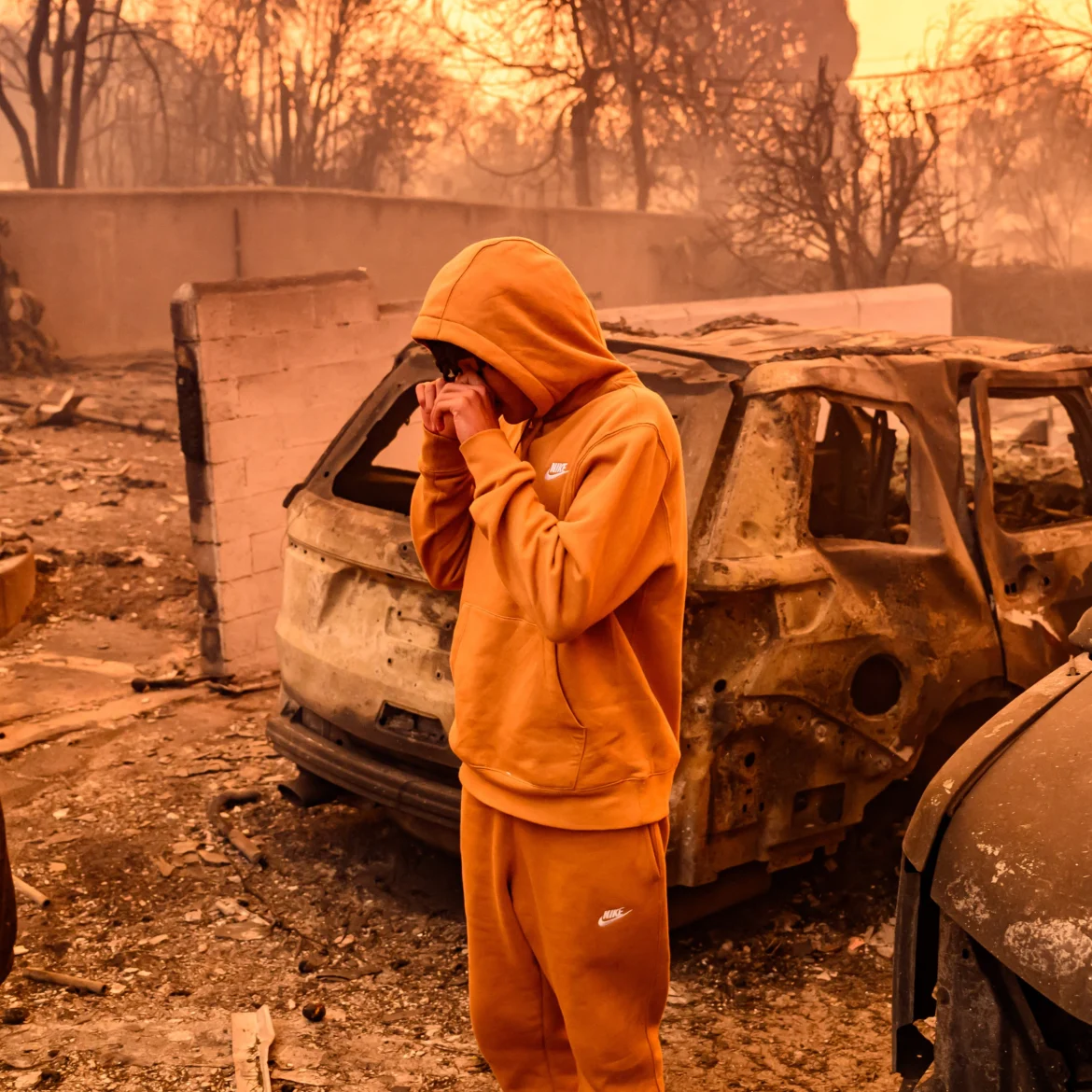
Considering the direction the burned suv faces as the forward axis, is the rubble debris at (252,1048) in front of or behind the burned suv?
behind

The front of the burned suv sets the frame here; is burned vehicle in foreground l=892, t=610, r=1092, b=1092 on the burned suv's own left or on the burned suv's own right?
on the burned suv's own right

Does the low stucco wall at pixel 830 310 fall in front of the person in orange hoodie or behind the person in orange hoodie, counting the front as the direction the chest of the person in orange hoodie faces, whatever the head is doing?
behind

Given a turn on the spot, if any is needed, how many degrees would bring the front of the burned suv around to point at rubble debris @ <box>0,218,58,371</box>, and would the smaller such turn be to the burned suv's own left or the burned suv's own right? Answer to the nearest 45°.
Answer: approximately 90° to the burned suv's own left

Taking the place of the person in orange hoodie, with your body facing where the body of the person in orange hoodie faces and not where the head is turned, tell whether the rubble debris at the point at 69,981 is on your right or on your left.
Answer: on your right

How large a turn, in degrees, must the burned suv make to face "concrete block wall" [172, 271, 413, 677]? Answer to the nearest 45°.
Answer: approximately 90° to its left

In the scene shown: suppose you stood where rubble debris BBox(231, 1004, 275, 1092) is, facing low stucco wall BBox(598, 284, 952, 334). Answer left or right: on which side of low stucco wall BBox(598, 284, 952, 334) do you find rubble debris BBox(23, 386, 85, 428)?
left

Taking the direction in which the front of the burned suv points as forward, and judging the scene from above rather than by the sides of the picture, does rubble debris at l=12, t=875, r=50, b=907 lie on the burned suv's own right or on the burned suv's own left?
on the burned suv's own left

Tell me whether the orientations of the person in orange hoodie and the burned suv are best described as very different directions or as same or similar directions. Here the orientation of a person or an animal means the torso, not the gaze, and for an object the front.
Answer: very different directions

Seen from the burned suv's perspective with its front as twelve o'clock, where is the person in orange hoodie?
The person in orange hoodie is roughly at 5 o'clock from the burned suv.

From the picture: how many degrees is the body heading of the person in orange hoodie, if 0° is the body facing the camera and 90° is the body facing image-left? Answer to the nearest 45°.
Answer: approximately 45°

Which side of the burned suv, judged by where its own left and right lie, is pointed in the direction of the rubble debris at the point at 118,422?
left

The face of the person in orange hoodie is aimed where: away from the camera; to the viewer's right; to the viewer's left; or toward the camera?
to the viewer's left

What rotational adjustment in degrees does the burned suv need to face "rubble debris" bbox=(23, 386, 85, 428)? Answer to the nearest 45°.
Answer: approximately 90° to its left

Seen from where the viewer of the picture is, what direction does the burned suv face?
facing away from the viewer and to the right of the viewer
